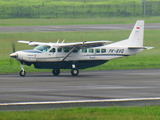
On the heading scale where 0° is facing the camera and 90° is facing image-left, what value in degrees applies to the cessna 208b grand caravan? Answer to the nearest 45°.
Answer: approximately 45°
